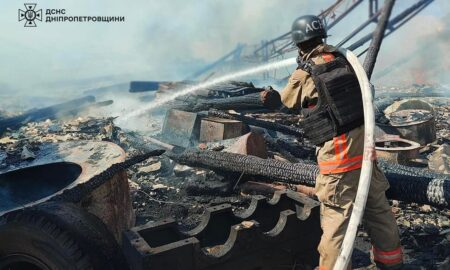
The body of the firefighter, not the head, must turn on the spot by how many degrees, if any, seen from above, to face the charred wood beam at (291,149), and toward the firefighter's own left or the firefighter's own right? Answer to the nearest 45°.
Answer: approximately 45° to the firefighter's own right

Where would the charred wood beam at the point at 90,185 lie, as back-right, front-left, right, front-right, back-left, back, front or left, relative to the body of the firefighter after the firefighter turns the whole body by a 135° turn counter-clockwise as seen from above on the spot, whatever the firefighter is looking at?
right

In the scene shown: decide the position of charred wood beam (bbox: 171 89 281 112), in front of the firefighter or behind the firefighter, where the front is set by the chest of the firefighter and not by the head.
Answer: in front

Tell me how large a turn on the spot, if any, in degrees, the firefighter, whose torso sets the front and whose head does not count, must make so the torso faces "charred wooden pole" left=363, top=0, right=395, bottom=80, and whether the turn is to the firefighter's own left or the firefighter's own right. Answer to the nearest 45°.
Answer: approximately 45° to the firefighter's own right

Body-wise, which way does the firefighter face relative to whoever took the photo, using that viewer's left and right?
facing away from the viewer and to the left of the viewer

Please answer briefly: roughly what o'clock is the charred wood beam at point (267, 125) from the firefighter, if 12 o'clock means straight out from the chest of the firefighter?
The charred wood beam is roughly at 1 o'clock from the firefighter.

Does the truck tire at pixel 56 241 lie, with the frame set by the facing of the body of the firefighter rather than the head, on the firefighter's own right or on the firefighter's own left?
on the firefighter's own left
